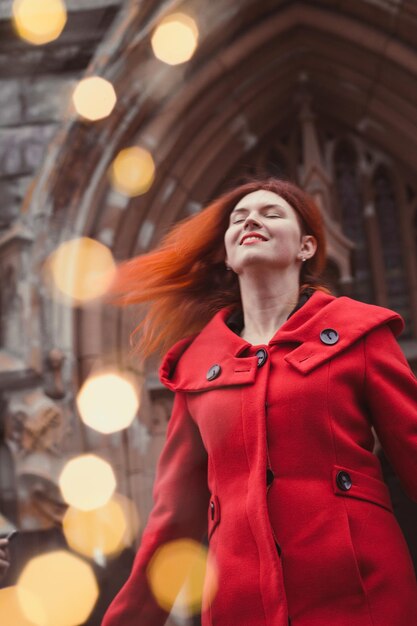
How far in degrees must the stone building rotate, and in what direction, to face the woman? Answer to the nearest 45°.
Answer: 0° — it already faces them

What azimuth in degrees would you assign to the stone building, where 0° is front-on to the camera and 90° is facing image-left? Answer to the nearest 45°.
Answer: approximately 0°
